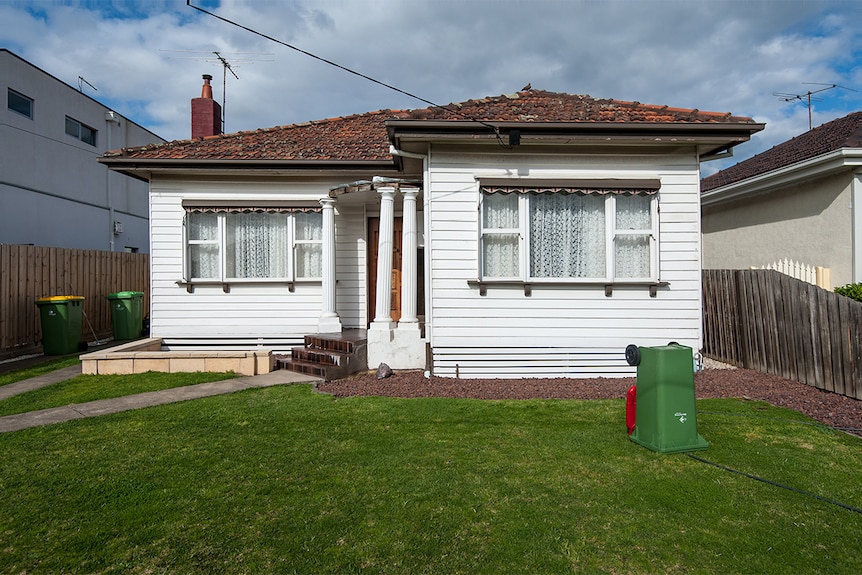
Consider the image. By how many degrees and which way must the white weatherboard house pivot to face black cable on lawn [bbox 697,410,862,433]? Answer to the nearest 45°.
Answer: approximately 45° to its left

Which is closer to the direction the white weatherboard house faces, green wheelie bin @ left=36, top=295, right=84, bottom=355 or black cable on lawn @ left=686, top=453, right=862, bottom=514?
the black cable on lawn

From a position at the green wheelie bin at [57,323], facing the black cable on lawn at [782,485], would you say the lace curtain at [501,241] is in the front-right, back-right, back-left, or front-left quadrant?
front-left

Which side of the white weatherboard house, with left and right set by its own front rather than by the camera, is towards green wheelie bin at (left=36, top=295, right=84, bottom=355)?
right

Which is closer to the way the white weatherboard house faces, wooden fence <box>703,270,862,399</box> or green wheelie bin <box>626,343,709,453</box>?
the green wheelie bin

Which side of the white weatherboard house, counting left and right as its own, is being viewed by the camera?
front

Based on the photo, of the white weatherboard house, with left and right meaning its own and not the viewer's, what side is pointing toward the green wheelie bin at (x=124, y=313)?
right

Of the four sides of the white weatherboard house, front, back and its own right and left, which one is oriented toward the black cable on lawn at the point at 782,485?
front

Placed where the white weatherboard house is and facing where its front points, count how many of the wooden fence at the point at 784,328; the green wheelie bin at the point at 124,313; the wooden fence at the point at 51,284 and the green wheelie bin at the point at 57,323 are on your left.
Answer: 1

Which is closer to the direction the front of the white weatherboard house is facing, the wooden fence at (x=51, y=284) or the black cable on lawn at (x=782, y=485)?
the black cable on lawn

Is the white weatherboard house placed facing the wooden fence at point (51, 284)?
no

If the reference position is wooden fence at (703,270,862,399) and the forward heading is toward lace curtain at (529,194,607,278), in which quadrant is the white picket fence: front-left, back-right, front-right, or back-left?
back-right

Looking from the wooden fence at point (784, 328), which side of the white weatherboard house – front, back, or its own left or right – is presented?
left

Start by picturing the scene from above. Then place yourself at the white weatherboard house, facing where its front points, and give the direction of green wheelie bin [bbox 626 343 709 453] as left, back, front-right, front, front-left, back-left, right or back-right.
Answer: front
